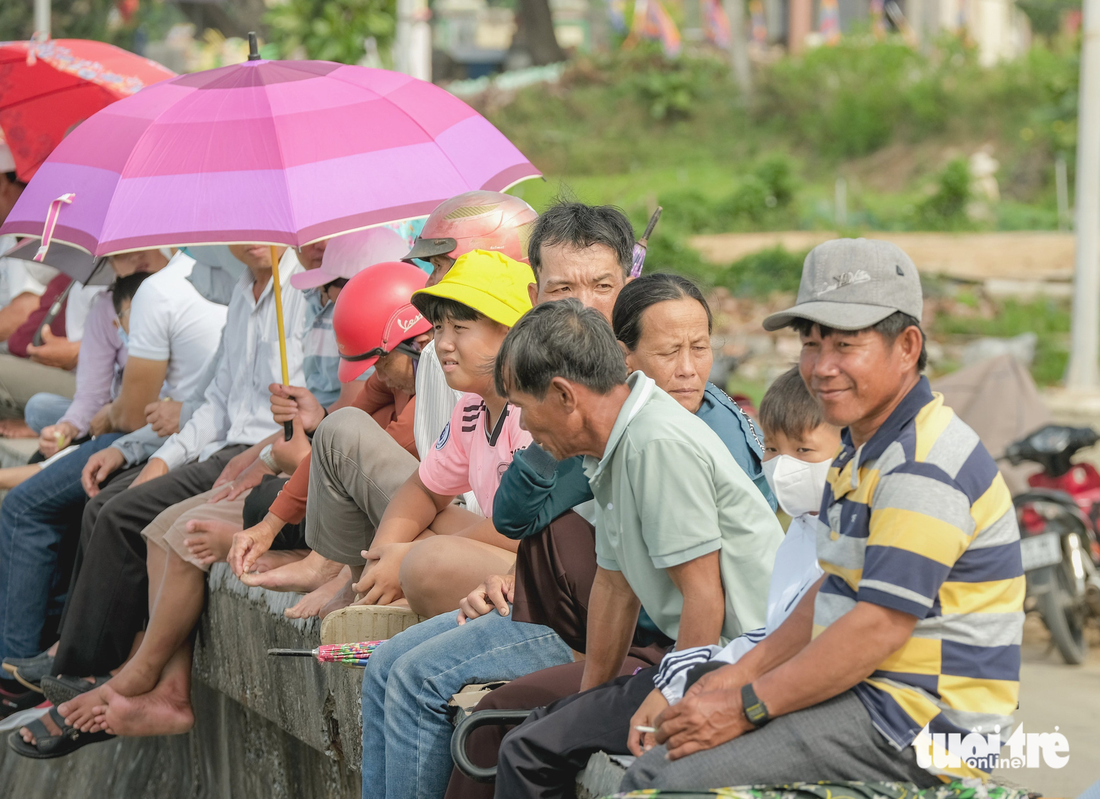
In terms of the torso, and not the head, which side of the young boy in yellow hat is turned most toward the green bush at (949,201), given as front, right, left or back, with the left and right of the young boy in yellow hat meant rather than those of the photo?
back

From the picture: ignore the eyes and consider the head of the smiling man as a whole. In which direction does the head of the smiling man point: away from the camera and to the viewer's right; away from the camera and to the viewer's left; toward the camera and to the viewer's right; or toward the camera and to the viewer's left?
toward the camera and to the viewer's left

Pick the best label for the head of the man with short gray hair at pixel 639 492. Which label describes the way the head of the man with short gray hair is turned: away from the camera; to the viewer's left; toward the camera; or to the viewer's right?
to the viewer's left

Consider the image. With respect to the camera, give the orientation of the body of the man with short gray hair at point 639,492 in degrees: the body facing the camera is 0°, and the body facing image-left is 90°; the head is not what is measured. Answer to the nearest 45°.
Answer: approximately 90°

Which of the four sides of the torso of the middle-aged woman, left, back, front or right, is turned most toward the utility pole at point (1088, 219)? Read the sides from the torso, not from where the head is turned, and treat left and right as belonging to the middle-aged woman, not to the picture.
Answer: back

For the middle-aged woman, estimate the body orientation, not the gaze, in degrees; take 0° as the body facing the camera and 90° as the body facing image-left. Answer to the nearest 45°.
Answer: approximately 45°

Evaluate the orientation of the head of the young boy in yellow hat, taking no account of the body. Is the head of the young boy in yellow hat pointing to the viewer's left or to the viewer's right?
to the viewer's left

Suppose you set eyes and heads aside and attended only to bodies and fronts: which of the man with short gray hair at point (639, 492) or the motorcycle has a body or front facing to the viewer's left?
the man with short gray hair

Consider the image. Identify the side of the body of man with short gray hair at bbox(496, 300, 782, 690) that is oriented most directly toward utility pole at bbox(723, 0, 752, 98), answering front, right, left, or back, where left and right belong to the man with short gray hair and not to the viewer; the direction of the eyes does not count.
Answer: right

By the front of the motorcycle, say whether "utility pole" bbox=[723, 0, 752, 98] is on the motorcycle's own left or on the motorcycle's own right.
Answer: on the motorcycle's own left

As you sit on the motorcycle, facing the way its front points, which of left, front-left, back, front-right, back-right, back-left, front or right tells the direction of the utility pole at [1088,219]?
front-left

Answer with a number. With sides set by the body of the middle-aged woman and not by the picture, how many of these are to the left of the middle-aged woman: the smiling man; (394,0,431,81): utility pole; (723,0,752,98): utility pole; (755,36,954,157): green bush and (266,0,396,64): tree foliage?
1

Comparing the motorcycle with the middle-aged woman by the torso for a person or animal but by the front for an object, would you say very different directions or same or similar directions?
very different directions

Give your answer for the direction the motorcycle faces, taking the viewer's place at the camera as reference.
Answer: facing away from the viewer and to the right of the viewer
